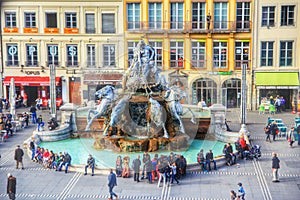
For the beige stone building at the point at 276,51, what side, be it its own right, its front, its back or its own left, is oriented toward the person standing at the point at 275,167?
front

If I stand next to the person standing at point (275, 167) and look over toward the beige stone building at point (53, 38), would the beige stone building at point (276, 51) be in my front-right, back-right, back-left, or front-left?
front-right

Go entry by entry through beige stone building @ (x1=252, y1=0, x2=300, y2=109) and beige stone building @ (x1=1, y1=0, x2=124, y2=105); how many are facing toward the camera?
2

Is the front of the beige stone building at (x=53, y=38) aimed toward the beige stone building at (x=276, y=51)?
no

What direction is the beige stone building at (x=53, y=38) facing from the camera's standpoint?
toward the camera

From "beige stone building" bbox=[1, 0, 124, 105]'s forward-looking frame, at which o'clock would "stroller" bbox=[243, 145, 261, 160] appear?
The stroller is roughly at 11 o'clock from the beige stone building.

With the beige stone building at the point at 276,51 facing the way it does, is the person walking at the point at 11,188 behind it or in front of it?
in front

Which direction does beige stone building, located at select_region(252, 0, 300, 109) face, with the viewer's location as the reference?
facing the viewer

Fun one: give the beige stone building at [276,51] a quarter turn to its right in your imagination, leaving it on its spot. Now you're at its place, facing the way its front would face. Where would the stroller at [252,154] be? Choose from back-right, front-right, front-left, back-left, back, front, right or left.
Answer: left

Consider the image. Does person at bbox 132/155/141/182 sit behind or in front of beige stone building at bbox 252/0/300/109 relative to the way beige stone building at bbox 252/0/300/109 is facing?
in front

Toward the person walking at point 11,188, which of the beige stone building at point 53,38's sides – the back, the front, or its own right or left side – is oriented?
front

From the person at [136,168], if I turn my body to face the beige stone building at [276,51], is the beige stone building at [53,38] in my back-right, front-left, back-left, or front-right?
front-left
